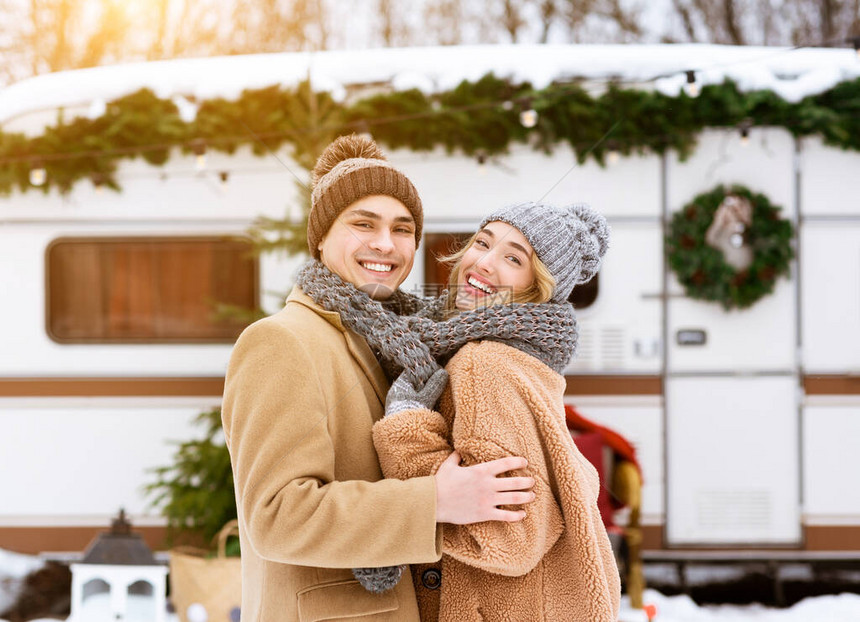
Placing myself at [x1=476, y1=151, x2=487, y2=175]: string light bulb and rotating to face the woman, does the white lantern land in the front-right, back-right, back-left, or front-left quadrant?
front-right

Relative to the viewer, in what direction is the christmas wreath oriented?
toward the camera

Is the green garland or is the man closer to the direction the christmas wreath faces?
the man

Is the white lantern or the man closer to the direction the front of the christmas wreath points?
the man

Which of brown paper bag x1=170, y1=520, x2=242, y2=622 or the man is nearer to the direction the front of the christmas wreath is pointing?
the man

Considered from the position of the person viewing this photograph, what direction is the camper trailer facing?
facing to the right of the viewer

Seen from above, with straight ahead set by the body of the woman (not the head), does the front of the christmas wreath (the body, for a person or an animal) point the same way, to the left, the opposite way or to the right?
to the left

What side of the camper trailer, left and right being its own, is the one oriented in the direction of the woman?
right

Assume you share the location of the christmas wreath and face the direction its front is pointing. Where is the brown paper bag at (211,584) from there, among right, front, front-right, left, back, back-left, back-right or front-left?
front-right

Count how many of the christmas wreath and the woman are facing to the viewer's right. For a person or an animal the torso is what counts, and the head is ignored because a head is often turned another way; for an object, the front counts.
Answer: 0

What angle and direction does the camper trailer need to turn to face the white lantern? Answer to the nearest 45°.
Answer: approximately 135° to its right

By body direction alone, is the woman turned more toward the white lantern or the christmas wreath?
the white lantern

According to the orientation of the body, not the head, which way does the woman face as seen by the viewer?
to the viewer's left
